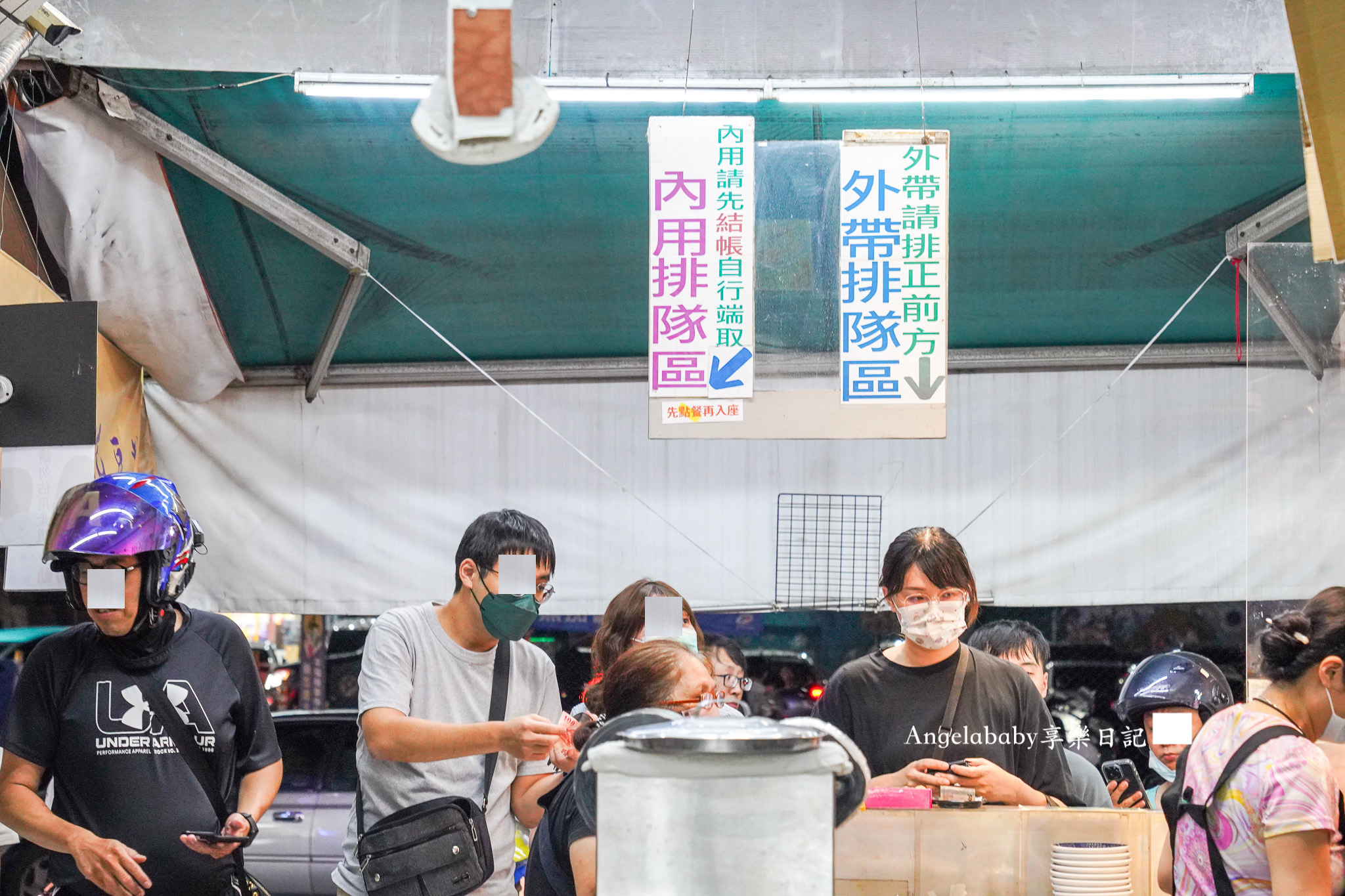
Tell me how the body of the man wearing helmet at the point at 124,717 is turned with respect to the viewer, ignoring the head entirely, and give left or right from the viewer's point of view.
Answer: facing the viewer

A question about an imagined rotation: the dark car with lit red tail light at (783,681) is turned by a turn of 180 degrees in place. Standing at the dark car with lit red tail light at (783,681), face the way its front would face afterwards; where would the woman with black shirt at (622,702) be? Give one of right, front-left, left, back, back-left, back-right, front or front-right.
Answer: front-right

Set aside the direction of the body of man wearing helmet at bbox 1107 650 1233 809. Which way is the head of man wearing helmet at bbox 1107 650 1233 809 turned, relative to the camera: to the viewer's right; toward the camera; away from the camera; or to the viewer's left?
toward the camera

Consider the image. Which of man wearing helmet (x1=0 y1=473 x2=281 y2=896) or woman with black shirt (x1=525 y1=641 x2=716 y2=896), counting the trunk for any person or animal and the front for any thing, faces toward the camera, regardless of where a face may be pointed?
the man wearing helmet

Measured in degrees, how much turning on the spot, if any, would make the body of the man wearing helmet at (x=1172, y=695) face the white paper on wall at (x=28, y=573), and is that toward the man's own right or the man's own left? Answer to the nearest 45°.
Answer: approximately 90° to the man's own right

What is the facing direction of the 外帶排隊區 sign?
toward the camera

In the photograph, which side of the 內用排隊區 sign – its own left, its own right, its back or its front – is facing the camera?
front

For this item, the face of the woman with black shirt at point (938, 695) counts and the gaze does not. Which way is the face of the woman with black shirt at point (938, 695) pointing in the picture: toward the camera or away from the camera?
toward the camera

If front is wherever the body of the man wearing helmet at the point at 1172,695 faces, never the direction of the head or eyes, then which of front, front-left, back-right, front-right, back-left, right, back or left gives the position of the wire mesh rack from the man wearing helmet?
back-right

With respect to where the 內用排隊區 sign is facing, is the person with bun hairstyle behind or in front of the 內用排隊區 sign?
in front

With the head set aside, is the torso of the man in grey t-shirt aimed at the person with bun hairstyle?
yes

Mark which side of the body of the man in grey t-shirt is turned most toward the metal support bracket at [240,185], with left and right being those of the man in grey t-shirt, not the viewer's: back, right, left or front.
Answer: back

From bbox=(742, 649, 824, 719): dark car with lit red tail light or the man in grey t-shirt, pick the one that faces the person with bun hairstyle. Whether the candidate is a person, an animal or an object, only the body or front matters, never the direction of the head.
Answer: the man in grey t-shirt

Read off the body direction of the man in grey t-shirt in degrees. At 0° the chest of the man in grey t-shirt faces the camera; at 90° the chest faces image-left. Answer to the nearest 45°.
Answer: approximately 315°
